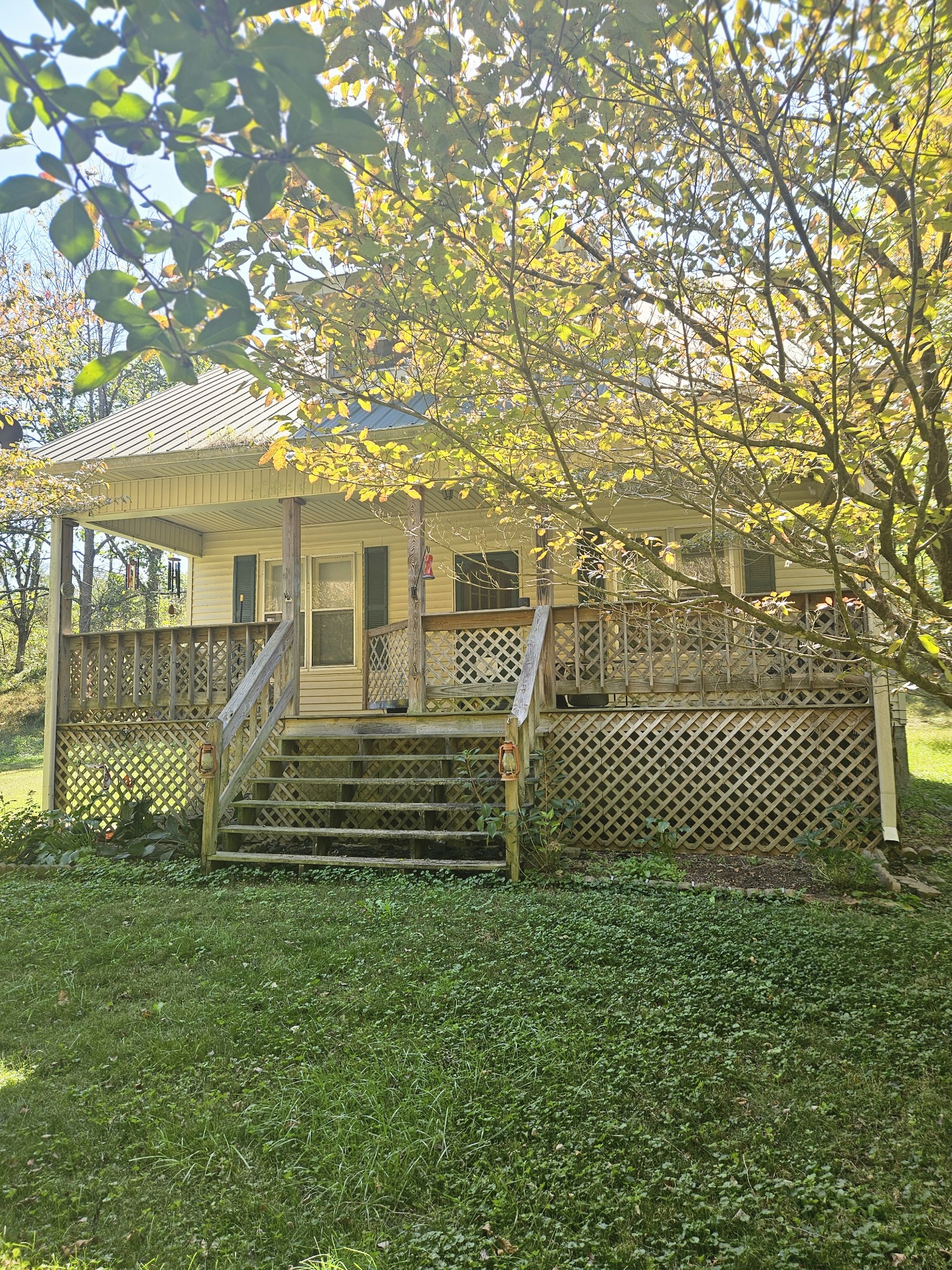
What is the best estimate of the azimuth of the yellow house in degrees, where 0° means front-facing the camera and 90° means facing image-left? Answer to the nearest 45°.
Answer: approximately 0°
